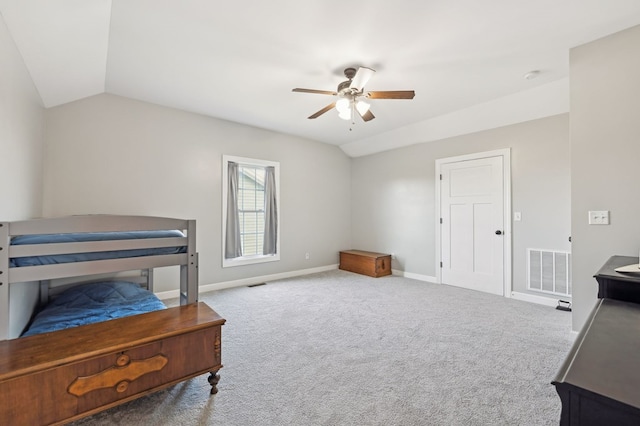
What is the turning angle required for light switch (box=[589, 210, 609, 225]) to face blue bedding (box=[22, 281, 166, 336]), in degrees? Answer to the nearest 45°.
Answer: approximately 45° to its right

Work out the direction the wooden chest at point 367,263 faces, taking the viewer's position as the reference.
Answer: facing the viewer and to the left of the viewer

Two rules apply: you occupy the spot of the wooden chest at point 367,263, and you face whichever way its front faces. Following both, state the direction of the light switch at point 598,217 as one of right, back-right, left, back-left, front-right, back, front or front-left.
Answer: left

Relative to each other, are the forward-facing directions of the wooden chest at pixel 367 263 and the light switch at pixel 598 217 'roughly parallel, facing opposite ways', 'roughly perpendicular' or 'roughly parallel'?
roughly parallel

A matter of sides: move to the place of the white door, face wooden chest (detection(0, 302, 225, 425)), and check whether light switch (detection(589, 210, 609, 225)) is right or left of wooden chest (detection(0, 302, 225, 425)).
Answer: left

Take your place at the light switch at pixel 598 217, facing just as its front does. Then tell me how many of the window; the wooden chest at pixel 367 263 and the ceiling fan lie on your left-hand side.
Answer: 0

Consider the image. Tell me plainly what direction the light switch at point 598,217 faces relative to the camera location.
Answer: facing the viewer

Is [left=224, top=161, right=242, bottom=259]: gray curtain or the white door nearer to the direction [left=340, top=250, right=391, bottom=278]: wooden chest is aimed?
the gray curtain

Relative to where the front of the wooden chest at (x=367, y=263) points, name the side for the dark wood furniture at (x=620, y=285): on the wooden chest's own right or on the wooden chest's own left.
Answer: on the wooden chest's own left

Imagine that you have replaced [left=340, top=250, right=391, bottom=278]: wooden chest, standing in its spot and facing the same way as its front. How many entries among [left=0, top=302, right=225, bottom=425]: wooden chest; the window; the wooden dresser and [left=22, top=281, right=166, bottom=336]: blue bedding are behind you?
0

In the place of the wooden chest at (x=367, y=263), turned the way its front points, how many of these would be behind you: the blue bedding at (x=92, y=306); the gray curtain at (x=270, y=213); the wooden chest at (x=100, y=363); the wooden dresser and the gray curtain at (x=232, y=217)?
0

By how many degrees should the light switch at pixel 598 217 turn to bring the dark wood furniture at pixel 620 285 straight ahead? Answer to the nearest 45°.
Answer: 0° — it already faces it

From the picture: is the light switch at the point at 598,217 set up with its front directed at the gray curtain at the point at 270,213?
no

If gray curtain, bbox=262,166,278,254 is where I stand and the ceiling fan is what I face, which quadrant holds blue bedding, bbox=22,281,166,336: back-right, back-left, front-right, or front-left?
front-right

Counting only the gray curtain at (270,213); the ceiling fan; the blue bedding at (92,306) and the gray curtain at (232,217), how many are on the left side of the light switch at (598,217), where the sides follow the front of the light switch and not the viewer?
0

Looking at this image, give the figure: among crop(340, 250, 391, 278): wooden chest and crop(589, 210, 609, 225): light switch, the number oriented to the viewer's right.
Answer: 0

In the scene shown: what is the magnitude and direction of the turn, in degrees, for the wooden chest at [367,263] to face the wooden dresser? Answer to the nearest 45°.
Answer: approximately 45° to its left

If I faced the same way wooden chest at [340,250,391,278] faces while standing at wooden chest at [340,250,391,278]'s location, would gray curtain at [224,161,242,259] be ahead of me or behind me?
ahead

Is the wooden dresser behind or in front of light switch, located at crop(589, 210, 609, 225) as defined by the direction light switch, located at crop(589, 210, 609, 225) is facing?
in front
